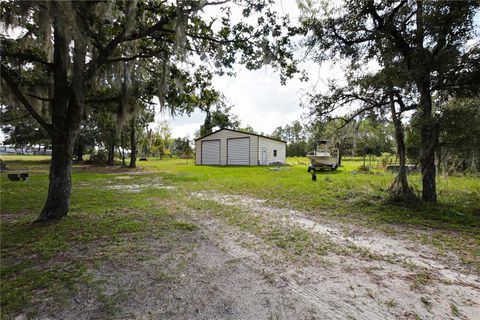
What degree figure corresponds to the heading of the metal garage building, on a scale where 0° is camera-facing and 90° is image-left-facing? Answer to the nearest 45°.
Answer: approximately 45°

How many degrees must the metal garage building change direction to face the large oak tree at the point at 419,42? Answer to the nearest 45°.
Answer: approximately 45° to its left
